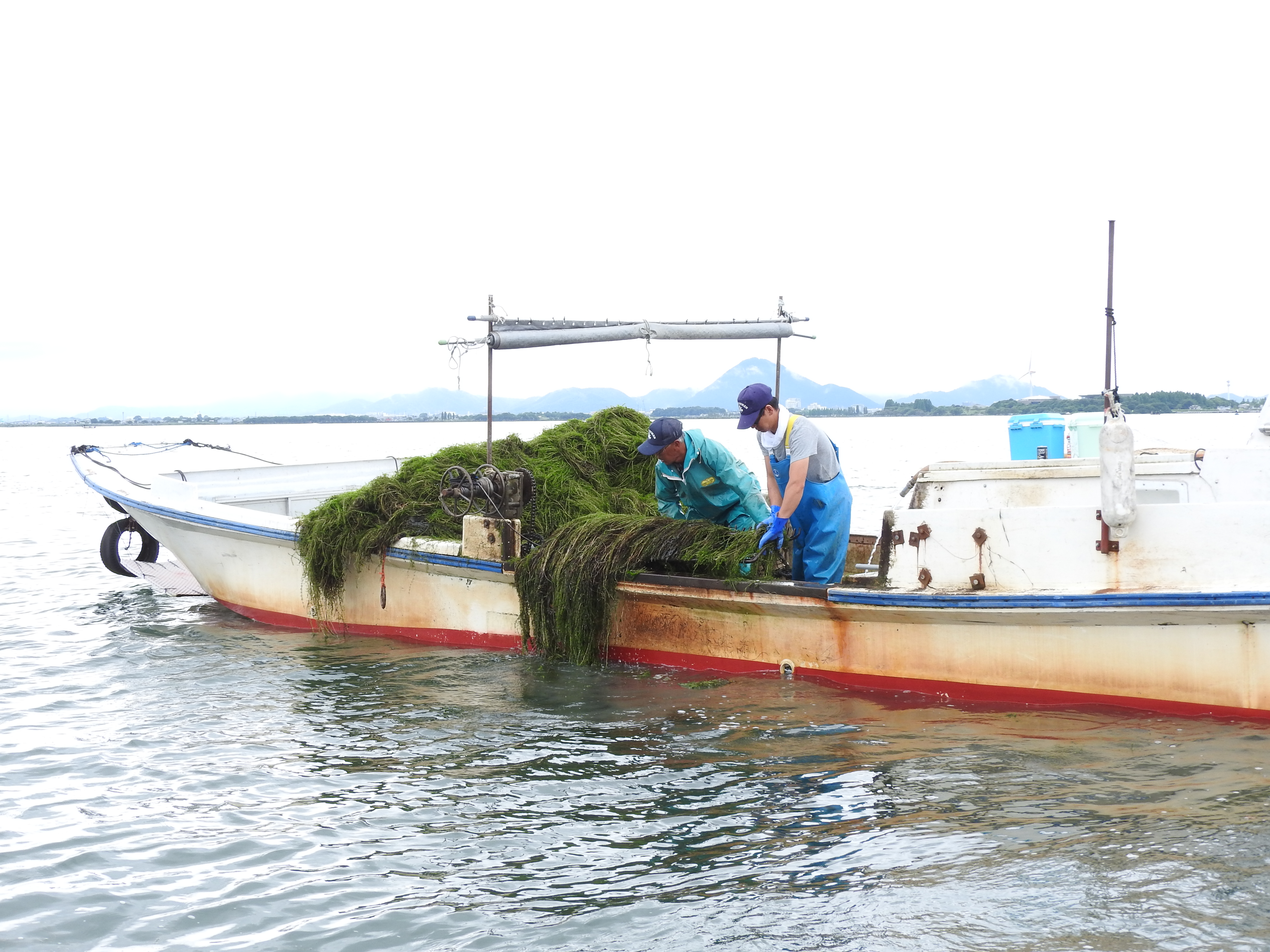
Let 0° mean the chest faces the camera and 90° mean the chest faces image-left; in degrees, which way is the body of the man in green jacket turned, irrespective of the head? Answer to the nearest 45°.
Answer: approximately 45°

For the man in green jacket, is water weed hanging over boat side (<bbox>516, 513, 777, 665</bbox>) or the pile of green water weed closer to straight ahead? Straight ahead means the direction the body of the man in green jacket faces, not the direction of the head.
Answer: the water weed hanging over boat side

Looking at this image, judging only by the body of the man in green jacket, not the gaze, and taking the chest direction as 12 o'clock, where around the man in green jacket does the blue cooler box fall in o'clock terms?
The blue cooler box is roughly at 6 o'clock from the man in green jacket.

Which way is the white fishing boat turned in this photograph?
to the viewer's left

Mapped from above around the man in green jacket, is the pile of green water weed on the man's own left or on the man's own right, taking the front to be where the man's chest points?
on the man's own right
